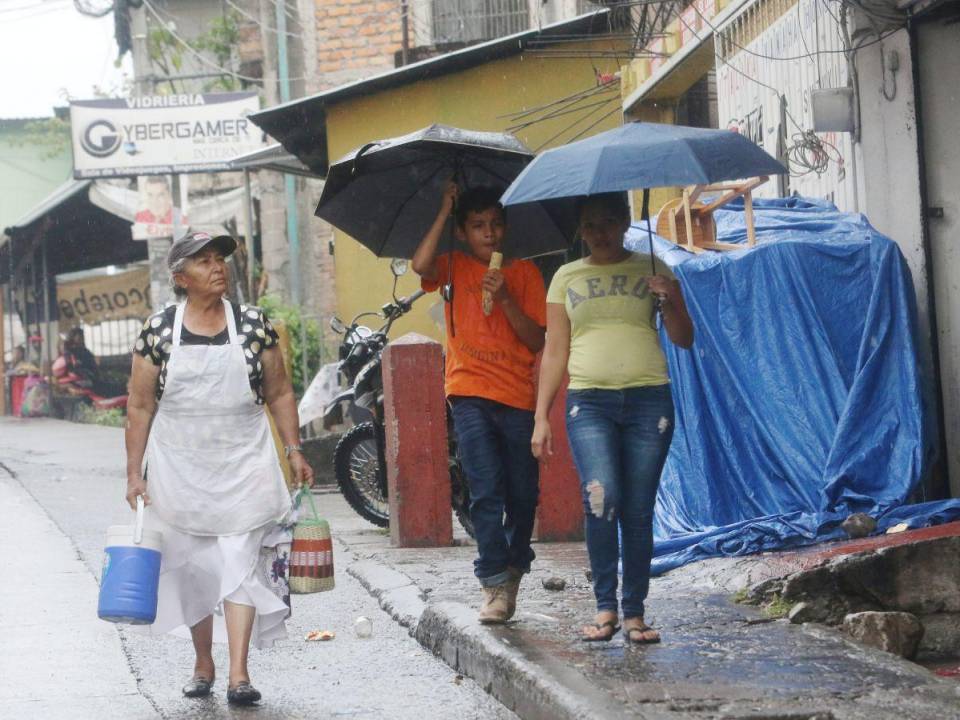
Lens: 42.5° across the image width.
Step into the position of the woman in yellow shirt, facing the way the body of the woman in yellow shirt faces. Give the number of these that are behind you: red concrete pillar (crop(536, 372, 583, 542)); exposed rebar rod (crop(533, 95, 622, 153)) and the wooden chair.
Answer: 3

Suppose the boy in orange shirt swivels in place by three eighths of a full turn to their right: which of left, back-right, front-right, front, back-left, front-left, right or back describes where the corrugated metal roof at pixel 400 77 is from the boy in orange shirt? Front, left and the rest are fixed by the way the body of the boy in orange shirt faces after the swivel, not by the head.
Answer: front-right

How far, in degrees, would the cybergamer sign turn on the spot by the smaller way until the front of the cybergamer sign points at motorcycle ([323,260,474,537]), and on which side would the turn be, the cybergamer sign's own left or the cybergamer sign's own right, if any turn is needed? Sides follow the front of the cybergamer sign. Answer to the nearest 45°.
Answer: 0° — it already faces it

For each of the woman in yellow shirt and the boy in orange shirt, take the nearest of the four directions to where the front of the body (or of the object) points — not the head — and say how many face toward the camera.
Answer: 2

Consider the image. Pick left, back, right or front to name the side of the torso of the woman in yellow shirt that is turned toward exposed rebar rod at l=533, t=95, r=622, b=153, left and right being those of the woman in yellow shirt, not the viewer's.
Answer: back

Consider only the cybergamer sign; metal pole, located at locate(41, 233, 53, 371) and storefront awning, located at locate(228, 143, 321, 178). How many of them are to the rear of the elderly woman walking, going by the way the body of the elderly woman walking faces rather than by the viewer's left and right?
3

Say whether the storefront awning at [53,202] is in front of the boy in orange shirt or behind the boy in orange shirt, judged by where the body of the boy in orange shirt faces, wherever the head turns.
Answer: behind

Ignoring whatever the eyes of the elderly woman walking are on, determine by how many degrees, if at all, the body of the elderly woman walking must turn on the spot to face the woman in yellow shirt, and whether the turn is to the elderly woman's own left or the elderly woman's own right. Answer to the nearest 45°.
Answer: approximately 90° to the elderly woman's own left

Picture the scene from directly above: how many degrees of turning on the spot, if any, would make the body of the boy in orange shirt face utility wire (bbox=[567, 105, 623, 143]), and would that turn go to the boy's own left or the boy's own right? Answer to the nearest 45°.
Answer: approximately 180°

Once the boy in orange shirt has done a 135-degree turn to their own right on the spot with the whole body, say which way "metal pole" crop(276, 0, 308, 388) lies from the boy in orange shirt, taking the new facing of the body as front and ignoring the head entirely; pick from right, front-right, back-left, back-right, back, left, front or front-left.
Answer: front-right

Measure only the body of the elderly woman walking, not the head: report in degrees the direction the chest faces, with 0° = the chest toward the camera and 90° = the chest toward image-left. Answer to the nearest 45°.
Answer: approximately 0°

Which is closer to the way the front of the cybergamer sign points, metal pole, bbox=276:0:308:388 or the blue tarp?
the blue tarp

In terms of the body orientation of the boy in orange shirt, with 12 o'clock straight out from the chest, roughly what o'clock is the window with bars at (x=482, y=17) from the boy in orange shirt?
The window with bars is roughly at 6 o'clock from the boy in orange shirt.
